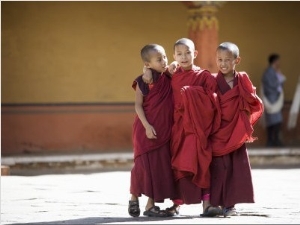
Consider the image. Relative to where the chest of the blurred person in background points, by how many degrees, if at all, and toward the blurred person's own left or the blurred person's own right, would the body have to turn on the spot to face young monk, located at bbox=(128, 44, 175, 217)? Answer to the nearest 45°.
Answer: approximately 90° to the blurred person's own right

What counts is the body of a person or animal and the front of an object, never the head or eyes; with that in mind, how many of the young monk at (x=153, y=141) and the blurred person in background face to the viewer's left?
0

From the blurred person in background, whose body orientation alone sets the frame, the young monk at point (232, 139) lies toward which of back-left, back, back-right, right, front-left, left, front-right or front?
right

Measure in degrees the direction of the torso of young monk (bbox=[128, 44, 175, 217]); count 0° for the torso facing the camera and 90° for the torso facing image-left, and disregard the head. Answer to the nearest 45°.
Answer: approximately 315°

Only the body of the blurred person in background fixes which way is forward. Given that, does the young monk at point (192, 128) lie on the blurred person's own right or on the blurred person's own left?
on the blurred person's own right

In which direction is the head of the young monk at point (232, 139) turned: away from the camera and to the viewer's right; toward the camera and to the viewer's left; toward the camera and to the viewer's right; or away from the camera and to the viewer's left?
toward the camera and to the viewer's left

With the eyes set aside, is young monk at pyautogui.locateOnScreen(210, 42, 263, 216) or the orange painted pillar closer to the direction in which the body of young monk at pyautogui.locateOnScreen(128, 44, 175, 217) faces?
the young monk
